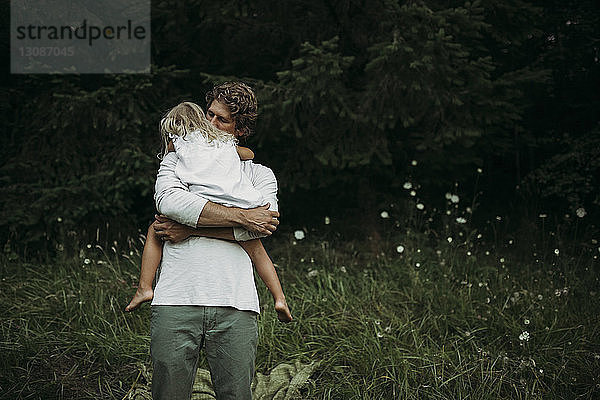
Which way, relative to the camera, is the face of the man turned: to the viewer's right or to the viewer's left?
to the viewer's left

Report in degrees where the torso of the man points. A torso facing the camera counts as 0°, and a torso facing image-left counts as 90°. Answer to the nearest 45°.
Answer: approximately 0°

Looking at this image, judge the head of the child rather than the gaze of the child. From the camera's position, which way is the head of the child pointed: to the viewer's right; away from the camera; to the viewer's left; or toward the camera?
away from the camera
